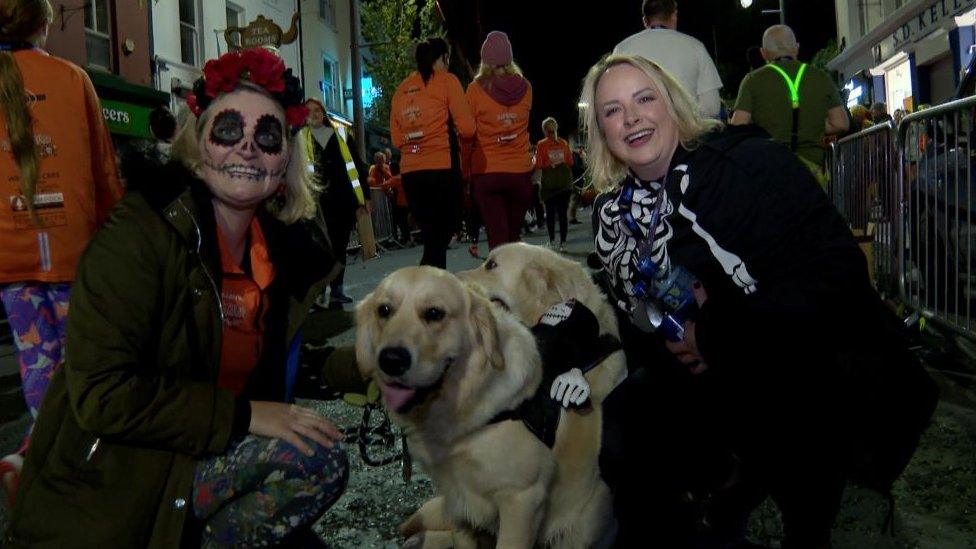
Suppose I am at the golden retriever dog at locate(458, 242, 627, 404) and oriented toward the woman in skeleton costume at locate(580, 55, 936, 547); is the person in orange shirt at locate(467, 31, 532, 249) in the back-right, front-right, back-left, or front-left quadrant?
back-left

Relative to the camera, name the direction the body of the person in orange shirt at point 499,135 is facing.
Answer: away from the camera

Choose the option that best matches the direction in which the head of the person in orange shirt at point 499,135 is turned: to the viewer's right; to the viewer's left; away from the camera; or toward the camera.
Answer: away from the camera

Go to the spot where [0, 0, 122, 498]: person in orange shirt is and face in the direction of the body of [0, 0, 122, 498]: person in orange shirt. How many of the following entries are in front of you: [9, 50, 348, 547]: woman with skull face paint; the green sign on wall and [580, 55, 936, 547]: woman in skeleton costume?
1

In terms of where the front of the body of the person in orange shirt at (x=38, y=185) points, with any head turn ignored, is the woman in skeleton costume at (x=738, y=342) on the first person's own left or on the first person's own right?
on the first person's own right

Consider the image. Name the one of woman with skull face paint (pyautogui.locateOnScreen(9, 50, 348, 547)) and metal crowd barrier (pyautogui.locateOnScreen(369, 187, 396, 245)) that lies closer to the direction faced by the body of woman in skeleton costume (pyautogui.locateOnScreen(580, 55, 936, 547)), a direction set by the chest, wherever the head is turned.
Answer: the woman with skull face paint

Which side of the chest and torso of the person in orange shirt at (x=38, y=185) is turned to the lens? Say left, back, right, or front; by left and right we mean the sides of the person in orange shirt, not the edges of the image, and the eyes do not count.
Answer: back

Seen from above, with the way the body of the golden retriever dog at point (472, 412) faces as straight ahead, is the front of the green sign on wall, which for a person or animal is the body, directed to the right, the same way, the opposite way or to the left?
to the left

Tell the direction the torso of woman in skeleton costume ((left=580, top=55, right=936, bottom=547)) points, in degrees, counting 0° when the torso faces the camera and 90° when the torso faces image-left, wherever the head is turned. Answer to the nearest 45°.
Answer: approximately 45°

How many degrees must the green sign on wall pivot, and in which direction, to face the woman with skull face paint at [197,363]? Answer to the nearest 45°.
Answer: approximately 45° to its right

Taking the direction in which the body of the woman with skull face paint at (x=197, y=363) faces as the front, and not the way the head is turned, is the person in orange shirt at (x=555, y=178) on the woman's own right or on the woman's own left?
on the woman's own left
